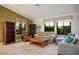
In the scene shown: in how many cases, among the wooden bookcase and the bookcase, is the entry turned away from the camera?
0

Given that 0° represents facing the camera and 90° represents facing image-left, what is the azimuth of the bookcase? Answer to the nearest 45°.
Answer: approximately 0°

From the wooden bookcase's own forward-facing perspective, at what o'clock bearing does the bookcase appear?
The bookcase is roughly at 10 o'clock from the wooden bookcase.

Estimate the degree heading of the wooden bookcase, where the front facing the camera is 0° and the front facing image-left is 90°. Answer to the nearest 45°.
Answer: approximately 315°

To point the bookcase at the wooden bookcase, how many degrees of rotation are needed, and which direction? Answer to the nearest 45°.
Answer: approximately 45° to its right
